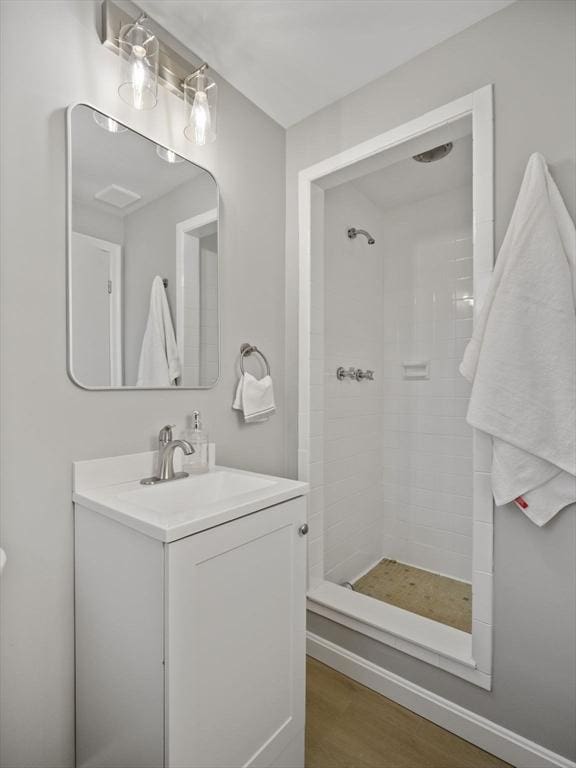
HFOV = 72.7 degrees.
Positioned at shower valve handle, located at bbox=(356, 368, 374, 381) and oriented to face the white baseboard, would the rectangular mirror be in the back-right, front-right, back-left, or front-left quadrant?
front-right

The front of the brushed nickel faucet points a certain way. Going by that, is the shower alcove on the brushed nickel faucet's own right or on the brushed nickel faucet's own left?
on the brushed nickel faucet's own left

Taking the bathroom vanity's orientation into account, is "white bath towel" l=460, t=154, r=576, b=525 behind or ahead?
ahead

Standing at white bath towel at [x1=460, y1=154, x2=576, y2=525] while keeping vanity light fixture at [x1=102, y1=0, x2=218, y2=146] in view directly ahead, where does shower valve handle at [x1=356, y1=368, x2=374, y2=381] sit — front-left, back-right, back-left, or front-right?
front-right

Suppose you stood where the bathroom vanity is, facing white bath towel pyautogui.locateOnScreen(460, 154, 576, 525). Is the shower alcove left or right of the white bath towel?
left

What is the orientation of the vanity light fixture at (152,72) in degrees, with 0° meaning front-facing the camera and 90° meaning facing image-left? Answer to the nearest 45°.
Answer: approximately 315°

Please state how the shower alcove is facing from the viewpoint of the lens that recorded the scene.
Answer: facing the viewer and to the left of the viewer

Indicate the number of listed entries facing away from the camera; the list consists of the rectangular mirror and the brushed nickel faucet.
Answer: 0

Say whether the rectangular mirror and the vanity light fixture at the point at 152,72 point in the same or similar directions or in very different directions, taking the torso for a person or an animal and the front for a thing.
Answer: same or similar directions

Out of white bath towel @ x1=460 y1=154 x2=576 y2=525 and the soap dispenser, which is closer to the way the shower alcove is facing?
the soap dispenser

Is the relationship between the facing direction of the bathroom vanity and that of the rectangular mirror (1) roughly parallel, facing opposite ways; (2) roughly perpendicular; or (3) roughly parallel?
roughly parallel

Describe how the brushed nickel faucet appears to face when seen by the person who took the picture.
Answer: facing the viewer and to the right of the viewer
